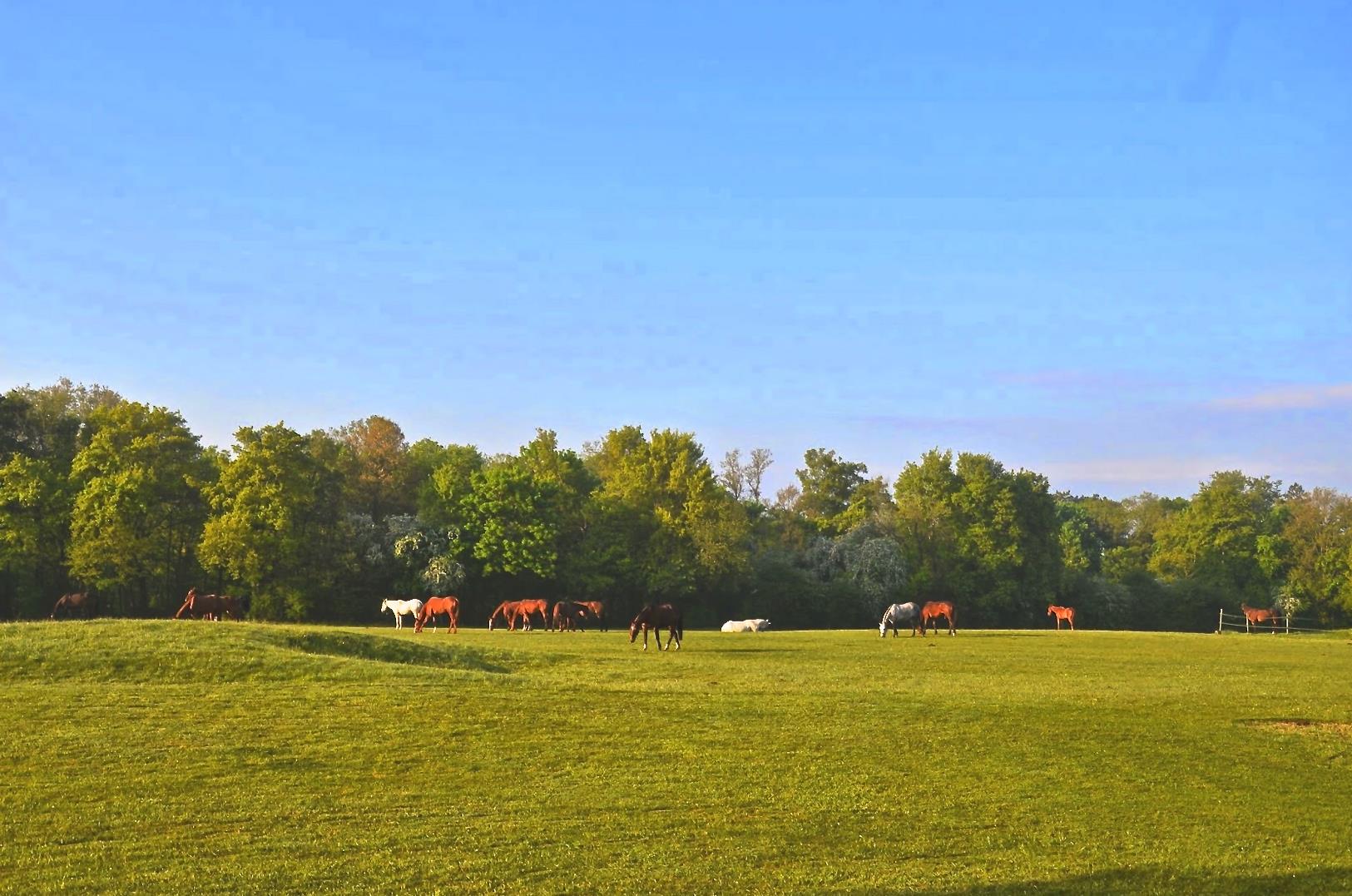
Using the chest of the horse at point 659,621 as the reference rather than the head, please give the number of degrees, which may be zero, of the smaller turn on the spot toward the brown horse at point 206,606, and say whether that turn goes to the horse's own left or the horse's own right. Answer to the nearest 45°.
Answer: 0° — it already faces it

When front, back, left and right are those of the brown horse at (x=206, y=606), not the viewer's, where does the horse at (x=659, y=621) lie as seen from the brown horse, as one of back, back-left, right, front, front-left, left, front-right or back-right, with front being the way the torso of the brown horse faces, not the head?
back-left

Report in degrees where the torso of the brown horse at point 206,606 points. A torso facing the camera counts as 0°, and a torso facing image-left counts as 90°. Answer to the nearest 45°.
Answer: approximately 90°

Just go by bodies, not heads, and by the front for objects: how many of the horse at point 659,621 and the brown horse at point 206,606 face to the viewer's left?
2

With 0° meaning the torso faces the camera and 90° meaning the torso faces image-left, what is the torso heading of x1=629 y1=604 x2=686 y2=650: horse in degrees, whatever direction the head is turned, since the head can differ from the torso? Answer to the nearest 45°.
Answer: approximately 90°
